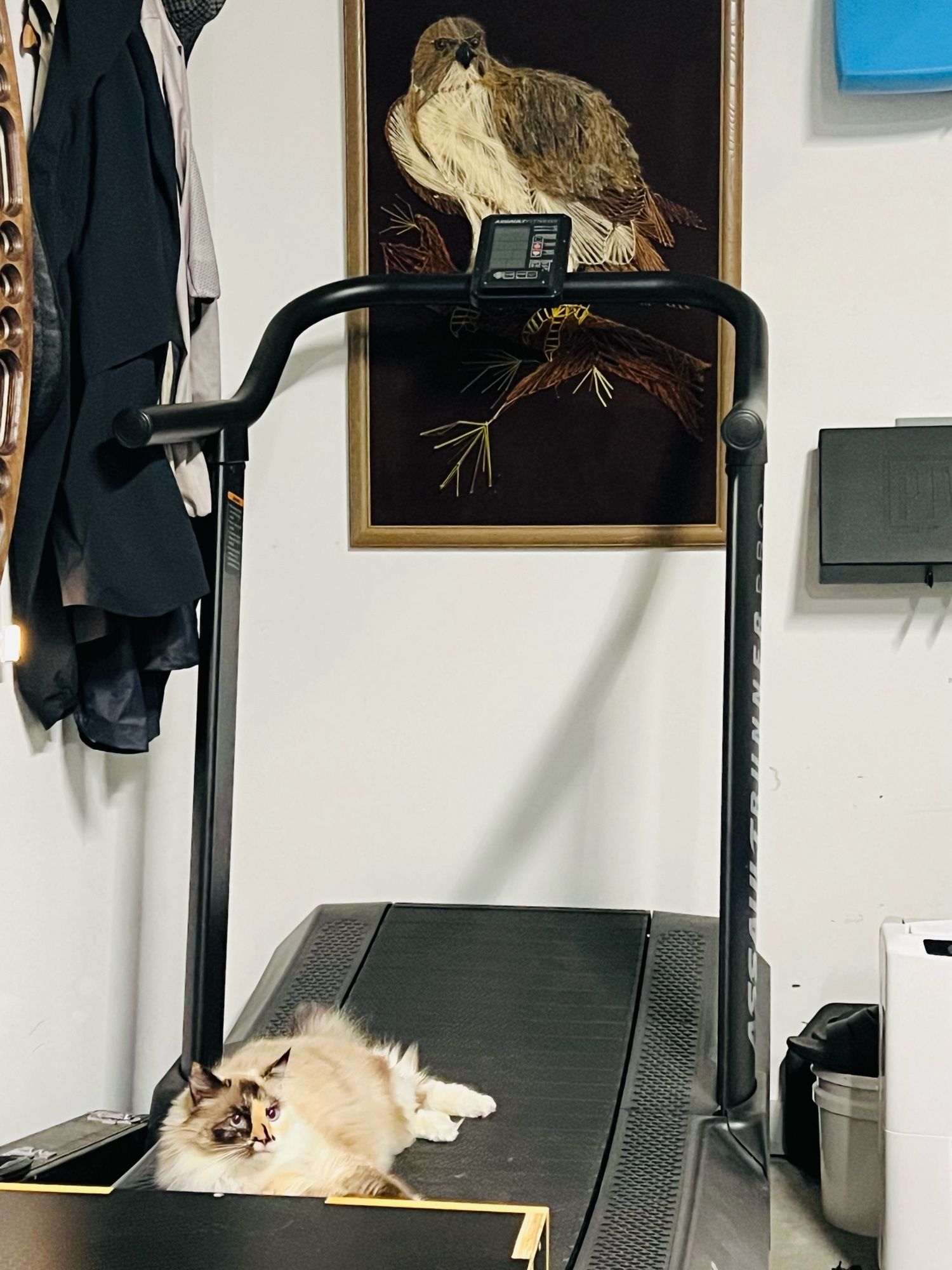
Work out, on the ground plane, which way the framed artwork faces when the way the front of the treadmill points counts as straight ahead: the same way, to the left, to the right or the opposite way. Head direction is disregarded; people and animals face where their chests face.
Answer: the opposite way

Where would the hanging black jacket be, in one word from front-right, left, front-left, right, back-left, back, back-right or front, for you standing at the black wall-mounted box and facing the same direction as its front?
front-right

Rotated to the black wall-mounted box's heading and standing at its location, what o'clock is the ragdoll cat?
The ragdoll cat is roughly at 1 o'clock from the black wall-mounted box.

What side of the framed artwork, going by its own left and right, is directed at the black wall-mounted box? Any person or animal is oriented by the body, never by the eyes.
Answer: left

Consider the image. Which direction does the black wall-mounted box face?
toward the camera

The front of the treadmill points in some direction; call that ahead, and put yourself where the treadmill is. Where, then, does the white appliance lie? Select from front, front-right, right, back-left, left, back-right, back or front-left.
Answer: right
